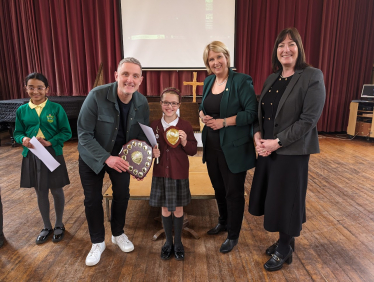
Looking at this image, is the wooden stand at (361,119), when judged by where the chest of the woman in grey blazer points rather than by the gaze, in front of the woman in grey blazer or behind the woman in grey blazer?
behind

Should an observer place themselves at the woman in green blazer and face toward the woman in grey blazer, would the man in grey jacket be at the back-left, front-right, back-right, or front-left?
back-right

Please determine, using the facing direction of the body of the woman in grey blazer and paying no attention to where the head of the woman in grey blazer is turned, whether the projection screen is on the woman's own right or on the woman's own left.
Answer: on the woman's own right

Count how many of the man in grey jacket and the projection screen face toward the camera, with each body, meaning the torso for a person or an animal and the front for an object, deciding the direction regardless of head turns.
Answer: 2

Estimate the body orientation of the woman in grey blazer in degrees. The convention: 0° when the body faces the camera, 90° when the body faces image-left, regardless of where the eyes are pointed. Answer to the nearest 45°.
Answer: approximately 45°

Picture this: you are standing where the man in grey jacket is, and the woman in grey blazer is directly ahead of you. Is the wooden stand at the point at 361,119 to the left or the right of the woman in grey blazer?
left

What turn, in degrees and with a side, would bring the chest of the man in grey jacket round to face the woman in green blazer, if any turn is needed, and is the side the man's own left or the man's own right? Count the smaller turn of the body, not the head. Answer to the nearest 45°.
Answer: approximately 90° to the man's own left
